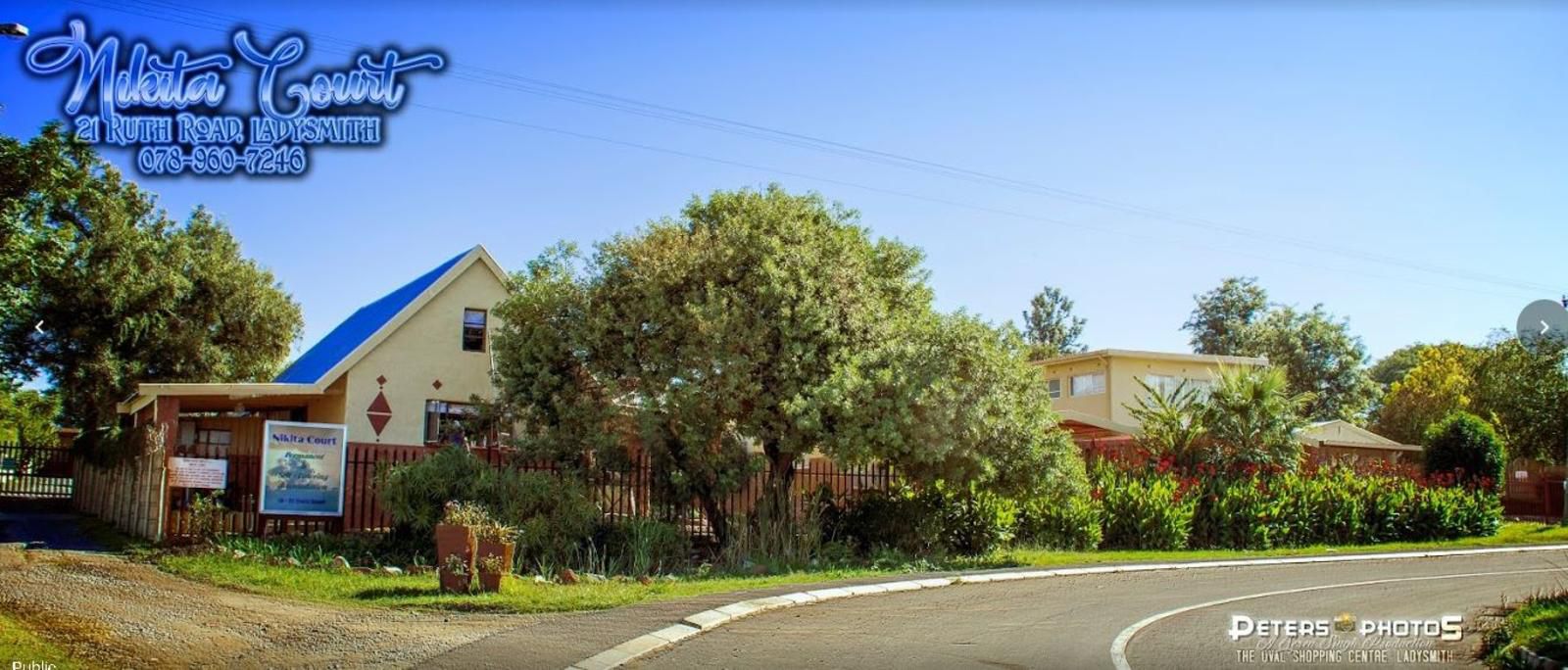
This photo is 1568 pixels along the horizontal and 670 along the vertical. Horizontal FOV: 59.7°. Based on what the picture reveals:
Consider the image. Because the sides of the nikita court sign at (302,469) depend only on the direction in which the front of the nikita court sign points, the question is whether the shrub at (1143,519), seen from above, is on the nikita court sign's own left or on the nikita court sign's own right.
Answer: on the nikita court sign's own left

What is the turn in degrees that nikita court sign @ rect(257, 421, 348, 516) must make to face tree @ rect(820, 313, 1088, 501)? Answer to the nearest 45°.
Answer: approximately 90° to its left

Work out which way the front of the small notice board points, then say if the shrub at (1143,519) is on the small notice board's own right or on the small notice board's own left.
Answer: on the small notice board's own left

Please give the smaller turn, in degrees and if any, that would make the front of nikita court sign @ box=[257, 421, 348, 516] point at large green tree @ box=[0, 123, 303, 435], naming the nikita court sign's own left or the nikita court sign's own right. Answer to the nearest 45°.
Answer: approximately 180°

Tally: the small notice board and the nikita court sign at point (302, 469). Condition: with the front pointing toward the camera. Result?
2

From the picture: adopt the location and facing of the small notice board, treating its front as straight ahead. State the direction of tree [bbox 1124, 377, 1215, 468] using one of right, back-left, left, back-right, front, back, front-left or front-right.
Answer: left

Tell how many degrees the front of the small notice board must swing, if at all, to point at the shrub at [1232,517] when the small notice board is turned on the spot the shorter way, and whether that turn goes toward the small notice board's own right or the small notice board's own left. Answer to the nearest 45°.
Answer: approximately 90° to the small notice board's own left

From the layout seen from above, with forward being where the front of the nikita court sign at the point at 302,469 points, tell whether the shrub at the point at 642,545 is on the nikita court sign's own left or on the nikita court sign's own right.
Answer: on the nikita court sign's own left

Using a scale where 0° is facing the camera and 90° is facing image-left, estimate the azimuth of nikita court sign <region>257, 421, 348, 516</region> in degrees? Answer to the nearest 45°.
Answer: approximately 0°

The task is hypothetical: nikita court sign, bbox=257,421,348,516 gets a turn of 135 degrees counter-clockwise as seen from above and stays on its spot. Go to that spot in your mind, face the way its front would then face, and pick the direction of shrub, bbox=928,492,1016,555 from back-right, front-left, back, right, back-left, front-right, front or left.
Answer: front-right

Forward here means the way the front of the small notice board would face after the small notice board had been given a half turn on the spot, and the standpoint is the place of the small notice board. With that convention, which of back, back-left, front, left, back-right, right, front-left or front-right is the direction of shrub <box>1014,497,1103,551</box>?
right

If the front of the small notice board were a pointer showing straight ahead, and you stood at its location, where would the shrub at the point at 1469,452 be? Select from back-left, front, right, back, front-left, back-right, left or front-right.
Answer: left

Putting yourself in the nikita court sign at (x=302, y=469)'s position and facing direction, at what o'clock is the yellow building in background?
The yellow building in background is roughly at 8 o'clock from the nikita court sign.

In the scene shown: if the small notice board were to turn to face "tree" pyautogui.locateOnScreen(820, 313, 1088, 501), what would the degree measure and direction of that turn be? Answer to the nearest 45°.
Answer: approximately 90° to its left

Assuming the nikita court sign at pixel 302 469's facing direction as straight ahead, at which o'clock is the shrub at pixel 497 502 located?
The shrub is roughly at 10 o'clock from the nikita court sign.
